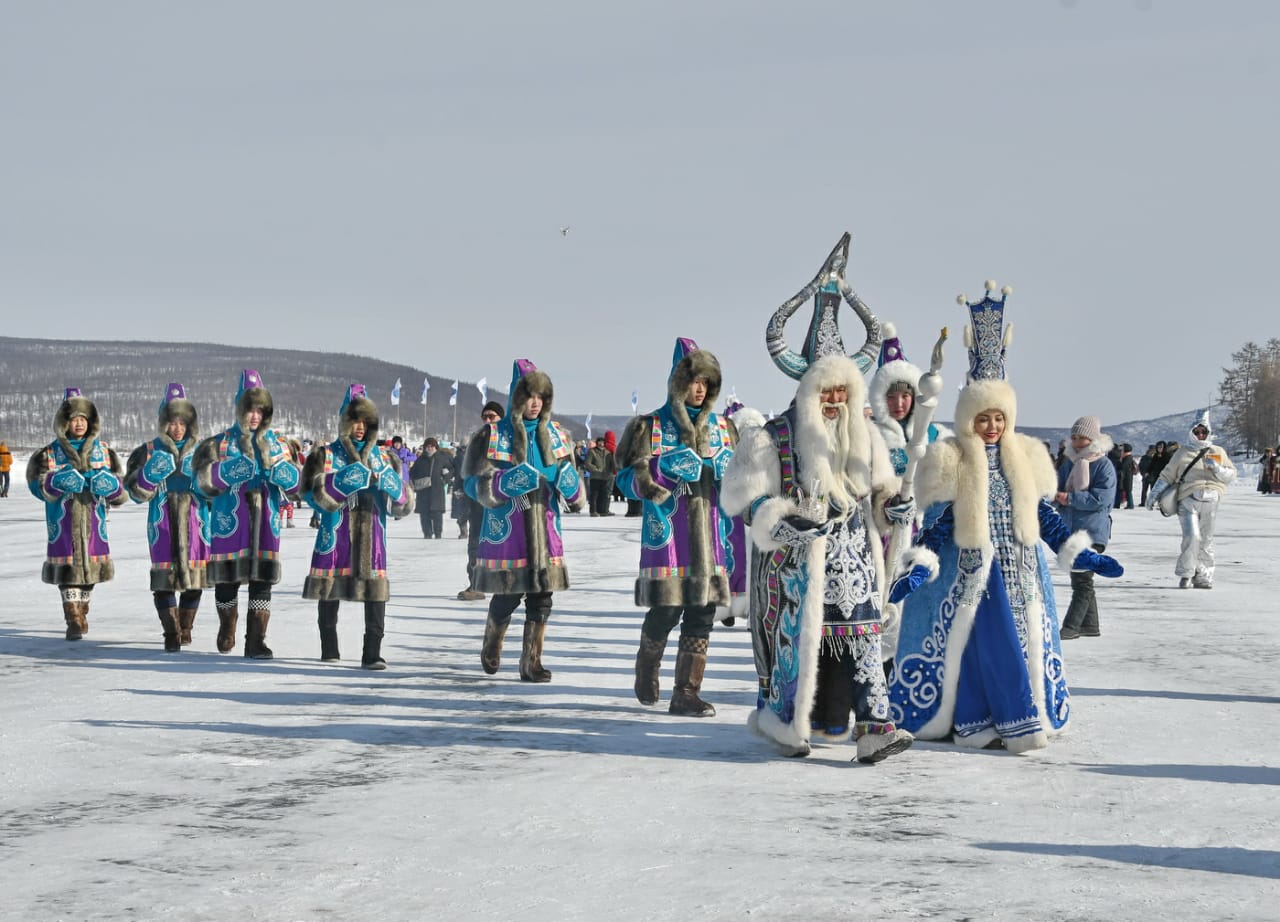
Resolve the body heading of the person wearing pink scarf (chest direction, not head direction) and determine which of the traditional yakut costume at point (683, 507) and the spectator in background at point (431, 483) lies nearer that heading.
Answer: the traditional yakut costume

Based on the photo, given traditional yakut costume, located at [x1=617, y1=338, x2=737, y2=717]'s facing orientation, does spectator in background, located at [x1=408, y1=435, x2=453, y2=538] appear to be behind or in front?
behind

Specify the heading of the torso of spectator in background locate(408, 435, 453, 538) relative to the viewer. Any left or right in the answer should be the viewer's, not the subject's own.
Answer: facing the viewer

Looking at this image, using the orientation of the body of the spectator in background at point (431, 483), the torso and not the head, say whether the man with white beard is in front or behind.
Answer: in front

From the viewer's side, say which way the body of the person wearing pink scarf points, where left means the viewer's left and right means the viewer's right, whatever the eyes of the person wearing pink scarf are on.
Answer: facing the viewer and to the left of the viewer

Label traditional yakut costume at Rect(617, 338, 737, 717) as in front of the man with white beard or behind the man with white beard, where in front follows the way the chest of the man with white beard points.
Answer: behind

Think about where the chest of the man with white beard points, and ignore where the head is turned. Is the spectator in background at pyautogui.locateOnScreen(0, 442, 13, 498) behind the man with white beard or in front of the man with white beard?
behind

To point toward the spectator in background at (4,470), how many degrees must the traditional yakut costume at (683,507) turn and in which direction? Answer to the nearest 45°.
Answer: approximately 180°

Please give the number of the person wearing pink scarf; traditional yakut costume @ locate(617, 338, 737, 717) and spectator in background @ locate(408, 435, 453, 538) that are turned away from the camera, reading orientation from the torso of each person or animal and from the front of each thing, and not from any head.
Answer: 0

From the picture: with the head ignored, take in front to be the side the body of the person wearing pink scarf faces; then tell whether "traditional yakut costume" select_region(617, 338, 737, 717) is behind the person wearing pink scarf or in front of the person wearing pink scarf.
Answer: in front

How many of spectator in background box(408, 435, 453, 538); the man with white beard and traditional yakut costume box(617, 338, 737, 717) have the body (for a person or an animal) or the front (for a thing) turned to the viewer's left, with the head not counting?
0

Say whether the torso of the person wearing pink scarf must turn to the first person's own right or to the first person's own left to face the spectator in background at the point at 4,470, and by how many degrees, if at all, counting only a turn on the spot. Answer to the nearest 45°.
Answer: approximately 90° to the first person's own right

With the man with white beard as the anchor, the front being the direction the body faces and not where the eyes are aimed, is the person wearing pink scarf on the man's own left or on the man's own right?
on the man's own left

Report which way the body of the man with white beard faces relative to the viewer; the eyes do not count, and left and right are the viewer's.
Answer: facing the viewer and to the right of the viewer

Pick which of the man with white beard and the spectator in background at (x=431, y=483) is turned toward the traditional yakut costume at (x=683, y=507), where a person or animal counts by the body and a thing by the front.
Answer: the spectator in background
